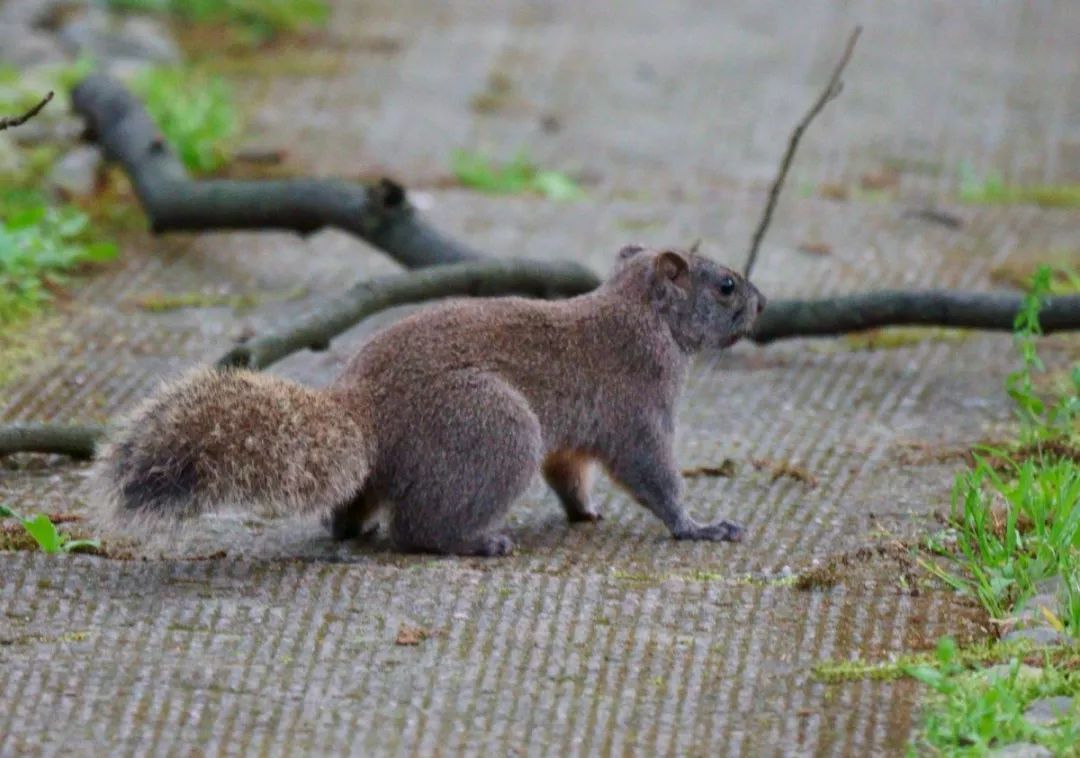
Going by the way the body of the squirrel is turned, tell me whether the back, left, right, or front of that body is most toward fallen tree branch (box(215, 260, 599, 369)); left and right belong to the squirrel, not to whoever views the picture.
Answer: left

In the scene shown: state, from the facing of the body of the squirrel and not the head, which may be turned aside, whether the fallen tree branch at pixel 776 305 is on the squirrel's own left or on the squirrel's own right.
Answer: on the squirrel's own left

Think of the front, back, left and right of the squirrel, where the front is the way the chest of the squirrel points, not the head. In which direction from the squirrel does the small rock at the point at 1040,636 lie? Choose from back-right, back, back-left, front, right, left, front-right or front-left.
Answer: front-right

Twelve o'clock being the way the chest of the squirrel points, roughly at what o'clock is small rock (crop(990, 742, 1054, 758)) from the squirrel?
The small rock is roughly at 2 o'clock from the squirrel.

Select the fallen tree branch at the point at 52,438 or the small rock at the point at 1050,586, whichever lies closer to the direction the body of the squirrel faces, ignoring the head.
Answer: the small rock

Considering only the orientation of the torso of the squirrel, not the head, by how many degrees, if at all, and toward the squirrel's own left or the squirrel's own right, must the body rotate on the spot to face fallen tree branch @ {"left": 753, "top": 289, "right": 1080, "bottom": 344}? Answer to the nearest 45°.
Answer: approximately 45° to the squirrel's own left

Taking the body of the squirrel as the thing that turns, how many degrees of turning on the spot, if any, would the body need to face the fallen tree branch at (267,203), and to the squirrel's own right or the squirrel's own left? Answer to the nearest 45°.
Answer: approximately 90° to the squirrel's own left

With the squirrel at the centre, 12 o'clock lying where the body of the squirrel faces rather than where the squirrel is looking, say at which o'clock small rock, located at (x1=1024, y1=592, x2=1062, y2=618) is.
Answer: The small rock is roughly at 1 o'clock from the squirrel.

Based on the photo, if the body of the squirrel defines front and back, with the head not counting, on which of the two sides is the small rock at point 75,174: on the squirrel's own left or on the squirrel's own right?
on the squirrel's own left

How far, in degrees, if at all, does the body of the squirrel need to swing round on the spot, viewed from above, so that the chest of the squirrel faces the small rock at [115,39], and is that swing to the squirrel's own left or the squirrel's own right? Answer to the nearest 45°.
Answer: approximately 90° to the squirrel's own left

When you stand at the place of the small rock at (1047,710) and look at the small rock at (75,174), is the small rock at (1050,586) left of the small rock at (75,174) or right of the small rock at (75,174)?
right

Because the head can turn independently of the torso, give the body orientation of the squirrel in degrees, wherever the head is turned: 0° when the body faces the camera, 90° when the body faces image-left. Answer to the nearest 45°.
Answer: approximately 270°
